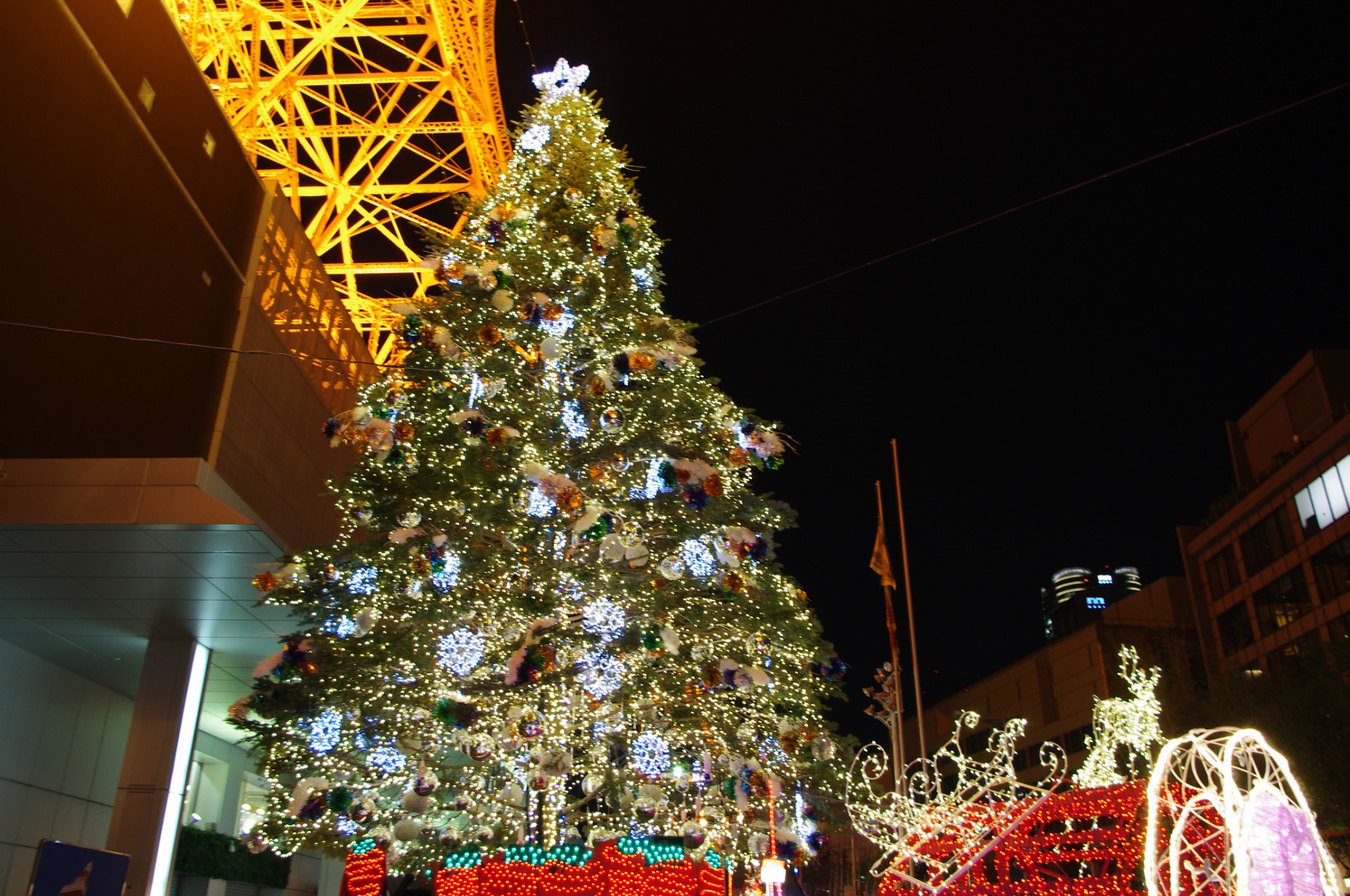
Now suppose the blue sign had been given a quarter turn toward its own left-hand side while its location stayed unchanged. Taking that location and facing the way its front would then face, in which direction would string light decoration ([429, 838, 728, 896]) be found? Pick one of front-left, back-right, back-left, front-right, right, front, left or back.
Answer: front-left

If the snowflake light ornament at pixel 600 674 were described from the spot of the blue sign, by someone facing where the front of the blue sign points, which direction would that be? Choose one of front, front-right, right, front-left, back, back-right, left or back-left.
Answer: back-left

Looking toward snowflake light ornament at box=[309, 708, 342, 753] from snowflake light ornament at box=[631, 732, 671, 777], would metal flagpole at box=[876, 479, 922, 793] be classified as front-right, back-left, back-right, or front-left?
back-right

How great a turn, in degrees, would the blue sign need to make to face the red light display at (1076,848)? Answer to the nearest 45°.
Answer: approximately 90° to its left

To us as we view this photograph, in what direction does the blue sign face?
facing the viewer

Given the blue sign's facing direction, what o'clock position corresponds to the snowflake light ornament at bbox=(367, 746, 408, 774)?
The snowflake light ornament is roughly at 7 o'clock from the blue sign.

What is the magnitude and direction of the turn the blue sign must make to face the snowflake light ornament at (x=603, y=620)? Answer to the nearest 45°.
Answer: approximately 135° to its left

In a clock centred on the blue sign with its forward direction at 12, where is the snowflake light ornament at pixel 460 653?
The snowflake light ornament is roughly at 7 o'clock from the blue sign.

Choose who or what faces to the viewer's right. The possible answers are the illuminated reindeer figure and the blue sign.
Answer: the illuminated reindeer figure

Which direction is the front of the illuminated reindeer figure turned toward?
to the viewer's right

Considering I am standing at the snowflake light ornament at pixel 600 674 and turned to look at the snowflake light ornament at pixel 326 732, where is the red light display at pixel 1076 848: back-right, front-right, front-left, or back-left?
back-left

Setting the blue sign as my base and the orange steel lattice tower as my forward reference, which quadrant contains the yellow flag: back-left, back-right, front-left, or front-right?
front-right

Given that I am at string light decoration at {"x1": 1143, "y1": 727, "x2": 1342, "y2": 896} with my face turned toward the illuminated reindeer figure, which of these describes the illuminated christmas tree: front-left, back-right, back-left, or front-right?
front-left
